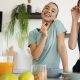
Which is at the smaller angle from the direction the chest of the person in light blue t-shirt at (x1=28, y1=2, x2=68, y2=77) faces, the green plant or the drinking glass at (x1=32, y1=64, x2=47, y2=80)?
the drinking glass

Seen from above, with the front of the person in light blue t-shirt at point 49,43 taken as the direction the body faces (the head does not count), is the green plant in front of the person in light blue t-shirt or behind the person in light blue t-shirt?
behind

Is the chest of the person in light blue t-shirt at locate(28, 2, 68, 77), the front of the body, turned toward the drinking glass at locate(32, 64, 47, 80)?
yes

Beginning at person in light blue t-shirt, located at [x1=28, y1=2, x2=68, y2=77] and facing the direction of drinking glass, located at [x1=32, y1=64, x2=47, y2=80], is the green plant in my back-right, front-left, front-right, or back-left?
back-right

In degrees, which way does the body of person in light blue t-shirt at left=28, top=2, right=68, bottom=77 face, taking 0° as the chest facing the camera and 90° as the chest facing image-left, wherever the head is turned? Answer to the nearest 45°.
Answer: approximately 0°
